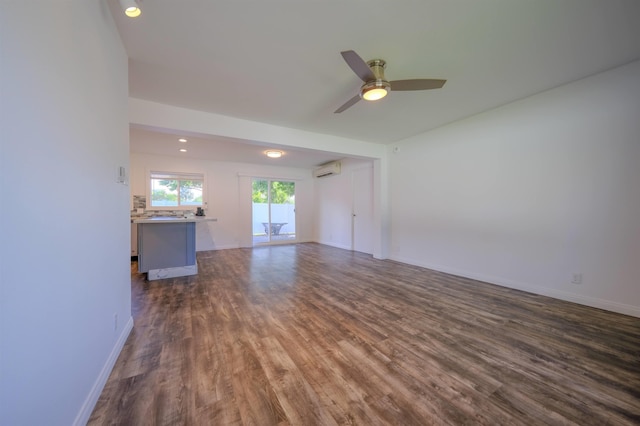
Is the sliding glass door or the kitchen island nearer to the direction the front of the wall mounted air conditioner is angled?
the kitchen island

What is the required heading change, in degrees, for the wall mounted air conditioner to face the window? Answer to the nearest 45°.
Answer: approximately 45° to its right

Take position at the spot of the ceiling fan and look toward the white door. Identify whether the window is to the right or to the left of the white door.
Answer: left

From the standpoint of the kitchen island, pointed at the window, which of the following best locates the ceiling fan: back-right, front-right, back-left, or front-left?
back-right

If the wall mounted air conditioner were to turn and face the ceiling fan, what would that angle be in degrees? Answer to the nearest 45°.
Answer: approximately 45° to its left

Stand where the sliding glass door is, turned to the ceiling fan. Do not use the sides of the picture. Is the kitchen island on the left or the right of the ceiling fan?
right

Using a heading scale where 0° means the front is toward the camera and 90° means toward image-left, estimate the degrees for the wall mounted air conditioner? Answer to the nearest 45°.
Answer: approximately 45°

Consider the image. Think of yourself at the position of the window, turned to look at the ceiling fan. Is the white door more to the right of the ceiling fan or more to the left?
left

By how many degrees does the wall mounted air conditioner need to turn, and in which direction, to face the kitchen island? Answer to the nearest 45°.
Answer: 0° — it already faces it
